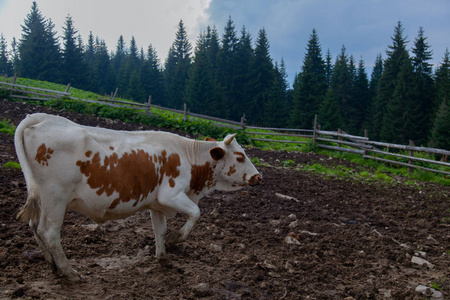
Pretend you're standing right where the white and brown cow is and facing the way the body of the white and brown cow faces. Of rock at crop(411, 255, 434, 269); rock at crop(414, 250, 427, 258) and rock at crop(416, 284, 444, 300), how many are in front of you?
3

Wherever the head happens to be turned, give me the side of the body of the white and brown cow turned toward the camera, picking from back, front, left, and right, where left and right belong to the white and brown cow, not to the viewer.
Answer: right

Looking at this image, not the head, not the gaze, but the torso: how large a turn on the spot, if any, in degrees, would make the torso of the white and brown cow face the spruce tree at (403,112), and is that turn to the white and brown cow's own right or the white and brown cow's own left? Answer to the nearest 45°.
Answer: approximately 45° to the white and brown cow's own left

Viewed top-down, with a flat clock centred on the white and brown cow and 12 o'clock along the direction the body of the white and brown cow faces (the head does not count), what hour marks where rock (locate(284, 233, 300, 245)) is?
The rock is roughly at 11 o'clock from the white and brown cow.

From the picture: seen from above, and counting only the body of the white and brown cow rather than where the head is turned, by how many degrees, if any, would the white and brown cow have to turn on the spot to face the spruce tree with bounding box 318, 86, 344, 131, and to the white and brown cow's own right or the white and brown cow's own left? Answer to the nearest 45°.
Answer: approximately 45° to the white and brown cow's own left
